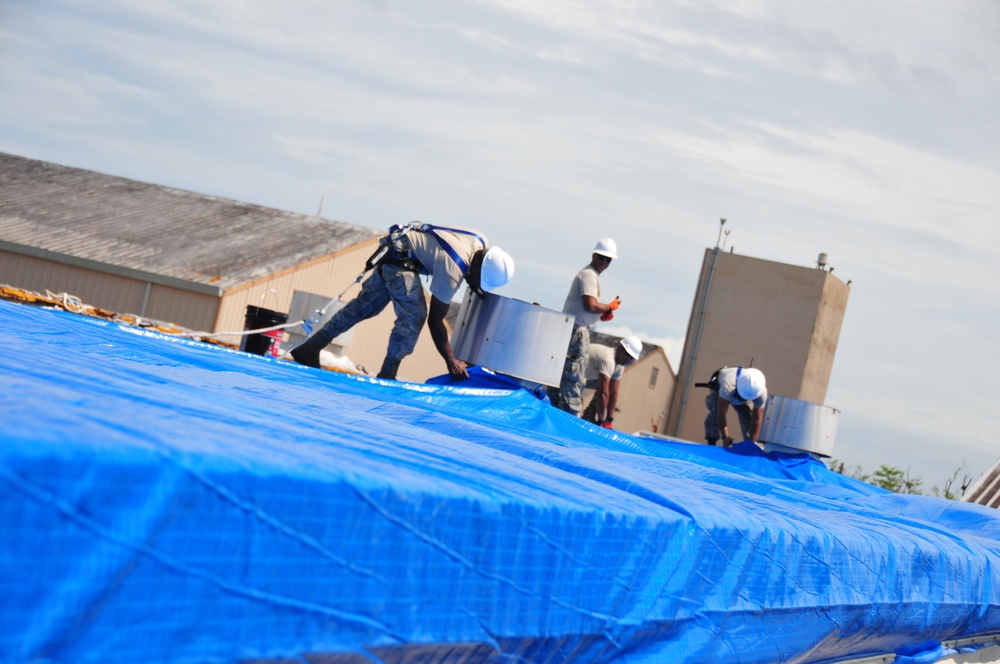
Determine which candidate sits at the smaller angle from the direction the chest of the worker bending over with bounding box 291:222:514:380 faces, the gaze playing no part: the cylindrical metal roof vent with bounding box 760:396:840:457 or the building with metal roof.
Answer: the cylindrical metal roof vent

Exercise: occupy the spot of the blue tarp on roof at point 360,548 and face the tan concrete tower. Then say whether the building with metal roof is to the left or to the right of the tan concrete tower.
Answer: left

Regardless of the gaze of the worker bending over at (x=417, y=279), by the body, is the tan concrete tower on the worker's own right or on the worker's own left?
on the worker's own left

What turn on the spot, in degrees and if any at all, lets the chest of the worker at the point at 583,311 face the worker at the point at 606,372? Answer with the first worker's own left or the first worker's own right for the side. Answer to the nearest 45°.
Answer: approximately 90° to the first worker's own left

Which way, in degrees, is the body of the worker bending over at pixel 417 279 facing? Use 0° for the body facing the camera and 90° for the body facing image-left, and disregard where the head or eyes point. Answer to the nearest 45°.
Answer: approximately 270°

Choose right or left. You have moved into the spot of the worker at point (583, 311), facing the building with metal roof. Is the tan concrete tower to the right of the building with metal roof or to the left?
right
